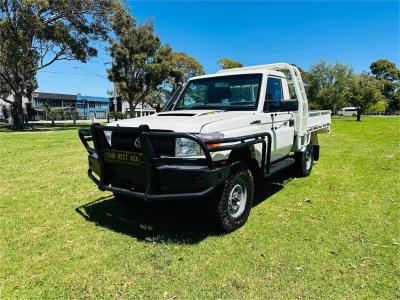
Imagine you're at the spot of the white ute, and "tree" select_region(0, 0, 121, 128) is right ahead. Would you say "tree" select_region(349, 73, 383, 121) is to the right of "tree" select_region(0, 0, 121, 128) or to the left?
right

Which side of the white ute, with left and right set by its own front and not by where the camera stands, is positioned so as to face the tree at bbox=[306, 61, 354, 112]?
back

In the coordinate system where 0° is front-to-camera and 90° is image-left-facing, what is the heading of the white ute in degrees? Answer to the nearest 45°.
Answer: approximately 45°

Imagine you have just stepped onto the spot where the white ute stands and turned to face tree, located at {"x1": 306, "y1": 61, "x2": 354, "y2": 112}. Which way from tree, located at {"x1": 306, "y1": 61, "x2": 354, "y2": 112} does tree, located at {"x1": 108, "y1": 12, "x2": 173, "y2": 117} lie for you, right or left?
left

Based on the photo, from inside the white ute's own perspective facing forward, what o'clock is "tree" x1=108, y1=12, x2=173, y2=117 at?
The tree is roughly at 4 o'clock from the white ute.

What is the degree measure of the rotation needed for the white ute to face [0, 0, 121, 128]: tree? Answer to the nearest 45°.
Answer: approximately 90° to its right

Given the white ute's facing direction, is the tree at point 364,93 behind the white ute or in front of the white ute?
behind
